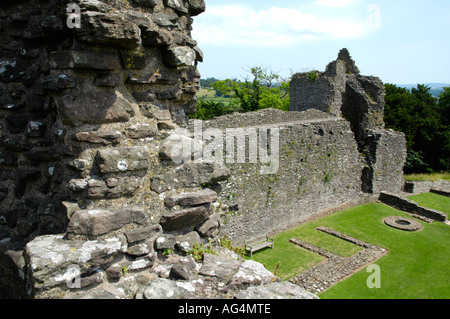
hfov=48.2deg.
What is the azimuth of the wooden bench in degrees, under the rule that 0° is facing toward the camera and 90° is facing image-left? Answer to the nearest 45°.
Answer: approximately 315°

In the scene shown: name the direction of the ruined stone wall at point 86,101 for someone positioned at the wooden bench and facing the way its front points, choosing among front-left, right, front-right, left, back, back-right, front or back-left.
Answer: front-right

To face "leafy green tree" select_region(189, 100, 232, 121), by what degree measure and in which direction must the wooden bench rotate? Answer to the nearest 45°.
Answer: approximately 135° to its left

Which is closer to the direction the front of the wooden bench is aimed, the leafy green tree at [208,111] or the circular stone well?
the circular stone well

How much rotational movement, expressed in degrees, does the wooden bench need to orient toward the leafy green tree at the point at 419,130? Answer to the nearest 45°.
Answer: approximately 90° to its left

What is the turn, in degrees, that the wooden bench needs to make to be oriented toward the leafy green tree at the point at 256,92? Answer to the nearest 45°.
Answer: approximately 135° to its left

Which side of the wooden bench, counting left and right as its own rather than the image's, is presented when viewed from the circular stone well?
left
